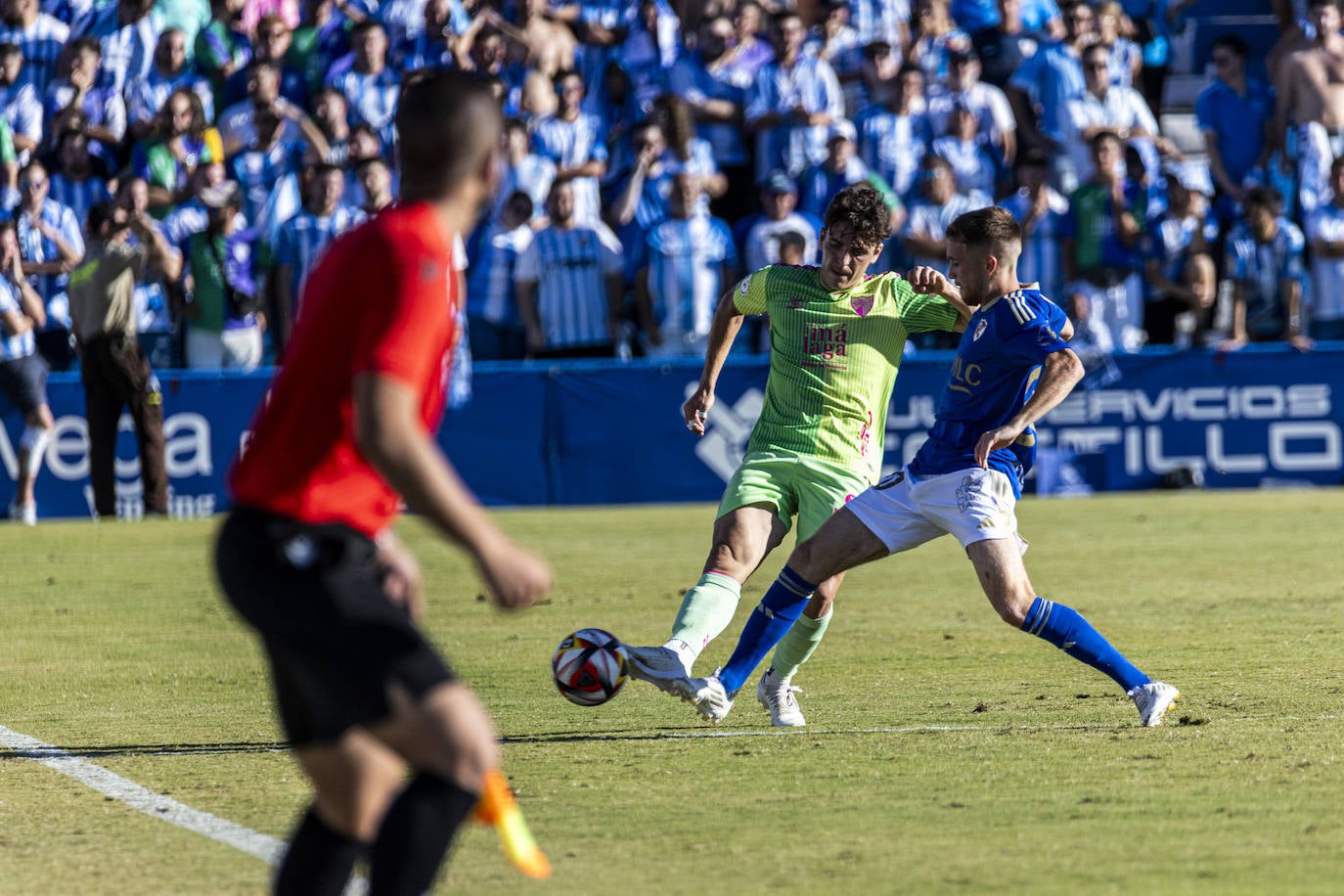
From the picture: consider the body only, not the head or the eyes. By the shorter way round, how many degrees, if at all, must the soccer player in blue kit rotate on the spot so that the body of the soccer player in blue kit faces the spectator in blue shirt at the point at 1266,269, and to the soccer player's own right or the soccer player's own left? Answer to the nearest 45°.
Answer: approximately 90° to the soccer player's own right

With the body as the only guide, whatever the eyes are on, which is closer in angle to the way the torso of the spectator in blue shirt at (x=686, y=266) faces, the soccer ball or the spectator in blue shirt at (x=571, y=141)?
the soccer ball

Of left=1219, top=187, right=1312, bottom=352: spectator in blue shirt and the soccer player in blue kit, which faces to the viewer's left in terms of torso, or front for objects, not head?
the soccer player in blue kit

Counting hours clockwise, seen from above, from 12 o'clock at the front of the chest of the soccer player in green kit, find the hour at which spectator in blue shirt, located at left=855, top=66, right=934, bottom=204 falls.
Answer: The spectator in blue shirt is roughly at 6 o'clock from the soccer player in green kit.

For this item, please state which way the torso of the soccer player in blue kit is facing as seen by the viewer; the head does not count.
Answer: to the viewer's left

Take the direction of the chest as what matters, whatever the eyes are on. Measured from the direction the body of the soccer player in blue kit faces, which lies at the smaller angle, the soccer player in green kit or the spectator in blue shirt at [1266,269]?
the soccer player in green kit

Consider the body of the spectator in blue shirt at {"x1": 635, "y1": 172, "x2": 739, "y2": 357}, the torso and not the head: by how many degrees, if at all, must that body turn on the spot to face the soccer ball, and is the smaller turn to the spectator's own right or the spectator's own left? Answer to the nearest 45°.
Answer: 0° — they already face it

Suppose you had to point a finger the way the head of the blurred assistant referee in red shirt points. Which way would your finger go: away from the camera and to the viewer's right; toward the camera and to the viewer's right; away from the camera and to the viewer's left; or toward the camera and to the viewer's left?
away from the camera and to the viewer's right

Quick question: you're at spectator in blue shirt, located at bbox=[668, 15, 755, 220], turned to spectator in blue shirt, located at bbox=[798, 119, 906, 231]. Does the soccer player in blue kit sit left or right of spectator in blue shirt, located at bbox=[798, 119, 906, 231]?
right

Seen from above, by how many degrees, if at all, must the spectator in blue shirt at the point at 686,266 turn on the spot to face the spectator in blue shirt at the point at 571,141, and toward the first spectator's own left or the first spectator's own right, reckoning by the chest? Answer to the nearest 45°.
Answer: approximately 135° to the first spectator's own right
